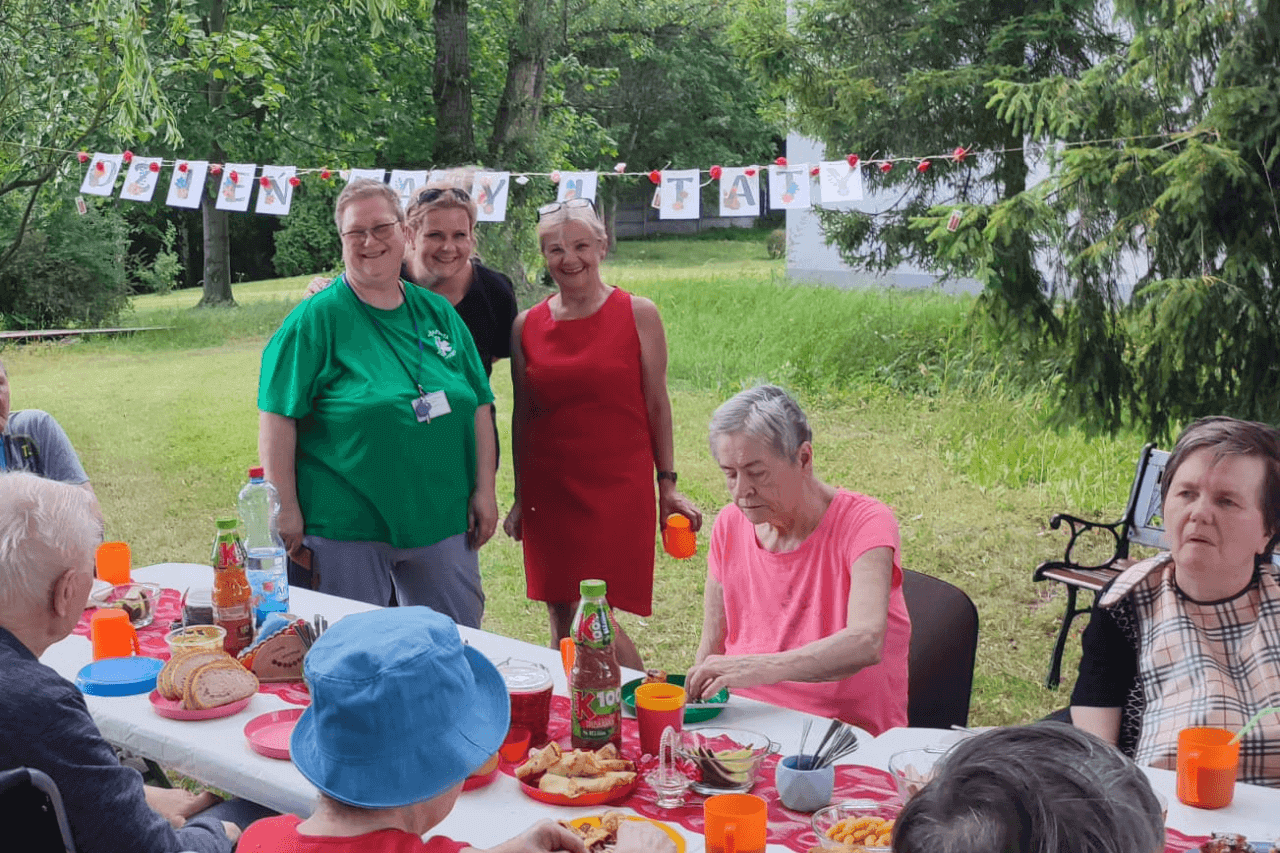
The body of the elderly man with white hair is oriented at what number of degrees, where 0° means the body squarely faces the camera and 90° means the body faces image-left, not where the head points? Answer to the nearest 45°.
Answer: approximately 225°

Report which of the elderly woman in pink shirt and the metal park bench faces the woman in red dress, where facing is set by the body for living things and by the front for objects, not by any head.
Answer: the metal park bench

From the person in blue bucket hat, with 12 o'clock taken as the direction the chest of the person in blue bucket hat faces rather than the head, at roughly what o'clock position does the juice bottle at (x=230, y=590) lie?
The juice bottle is roughly at 10 o'clock from the person in blue bucket hat.

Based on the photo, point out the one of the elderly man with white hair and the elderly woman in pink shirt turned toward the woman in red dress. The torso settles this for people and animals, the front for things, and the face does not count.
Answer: the elderly man with white hair

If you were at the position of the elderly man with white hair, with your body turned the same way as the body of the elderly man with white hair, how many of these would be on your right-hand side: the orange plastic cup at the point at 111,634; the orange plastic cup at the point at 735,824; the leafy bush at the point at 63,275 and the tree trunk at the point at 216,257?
1

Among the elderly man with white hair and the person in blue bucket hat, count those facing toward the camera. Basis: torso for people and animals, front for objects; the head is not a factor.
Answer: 0

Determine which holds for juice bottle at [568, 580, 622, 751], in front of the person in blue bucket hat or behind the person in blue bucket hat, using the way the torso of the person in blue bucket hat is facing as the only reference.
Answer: in front

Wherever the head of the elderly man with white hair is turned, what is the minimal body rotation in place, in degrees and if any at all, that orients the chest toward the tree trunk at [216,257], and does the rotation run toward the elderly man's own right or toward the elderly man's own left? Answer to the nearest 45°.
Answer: approximately 45° to the elderly man's own left

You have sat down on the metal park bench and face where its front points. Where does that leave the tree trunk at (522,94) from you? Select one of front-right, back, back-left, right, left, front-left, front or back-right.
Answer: right

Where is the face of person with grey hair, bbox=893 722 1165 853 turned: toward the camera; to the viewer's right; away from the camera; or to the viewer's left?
away from the camera

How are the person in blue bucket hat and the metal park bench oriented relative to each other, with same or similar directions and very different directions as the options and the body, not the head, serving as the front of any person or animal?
very different directions

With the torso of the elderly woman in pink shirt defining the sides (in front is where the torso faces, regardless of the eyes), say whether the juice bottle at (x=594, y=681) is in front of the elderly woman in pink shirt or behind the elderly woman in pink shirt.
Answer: in front

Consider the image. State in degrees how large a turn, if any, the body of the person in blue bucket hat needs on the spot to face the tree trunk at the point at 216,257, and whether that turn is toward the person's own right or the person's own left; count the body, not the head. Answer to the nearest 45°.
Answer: approximately 45° to the person's own left

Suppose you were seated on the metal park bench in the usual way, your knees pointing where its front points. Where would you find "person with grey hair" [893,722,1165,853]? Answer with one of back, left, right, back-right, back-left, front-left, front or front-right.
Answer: front-left

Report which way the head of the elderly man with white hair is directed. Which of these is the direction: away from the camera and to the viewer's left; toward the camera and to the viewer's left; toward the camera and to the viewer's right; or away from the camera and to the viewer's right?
away from the camera and to the viewer's right
